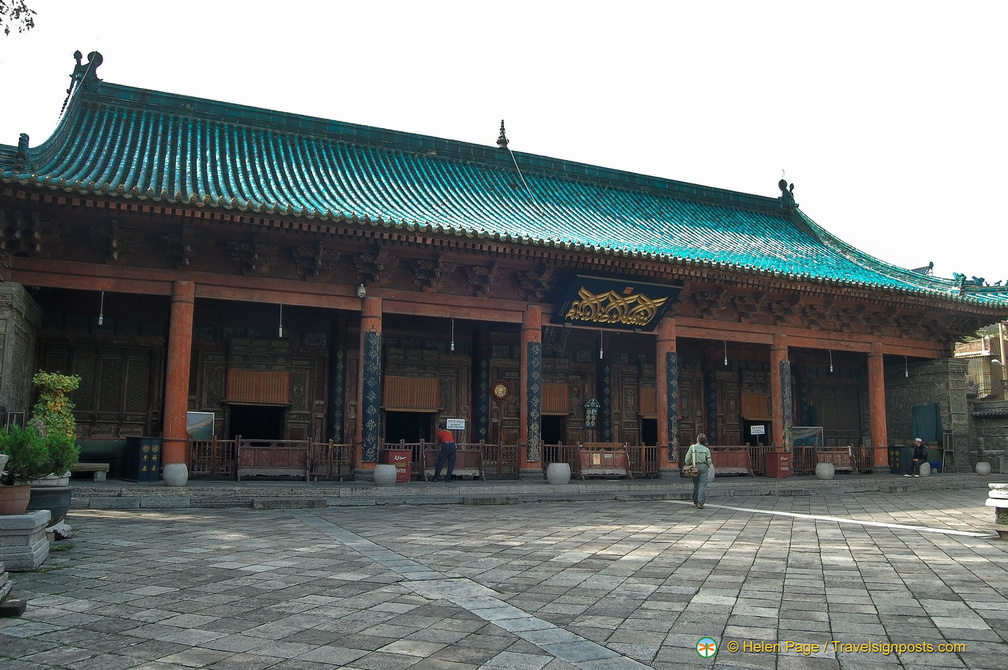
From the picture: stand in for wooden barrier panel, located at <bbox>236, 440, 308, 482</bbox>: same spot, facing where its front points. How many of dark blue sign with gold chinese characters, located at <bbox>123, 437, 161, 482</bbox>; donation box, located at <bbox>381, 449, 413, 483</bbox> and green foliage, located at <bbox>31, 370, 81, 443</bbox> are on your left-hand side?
1

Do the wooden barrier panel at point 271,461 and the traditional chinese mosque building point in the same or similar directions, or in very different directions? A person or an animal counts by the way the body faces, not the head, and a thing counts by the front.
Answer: same or similar directions

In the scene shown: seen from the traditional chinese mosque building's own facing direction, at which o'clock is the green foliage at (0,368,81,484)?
The green foliage is roughly at 2 o'clock from the traditional chinese mosque building.

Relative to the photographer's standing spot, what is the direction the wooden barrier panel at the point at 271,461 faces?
facing the viewer

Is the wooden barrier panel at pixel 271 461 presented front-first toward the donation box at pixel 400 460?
no

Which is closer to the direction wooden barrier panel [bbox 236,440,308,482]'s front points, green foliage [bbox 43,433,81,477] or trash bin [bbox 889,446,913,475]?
the green foliage

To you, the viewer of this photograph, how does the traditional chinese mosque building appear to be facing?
facing the viewer and to the right of the viewer

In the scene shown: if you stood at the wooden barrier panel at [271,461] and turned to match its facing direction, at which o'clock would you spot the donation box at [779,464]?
The donation box is roughly at 9 o'clock from the wooden barrier panel.

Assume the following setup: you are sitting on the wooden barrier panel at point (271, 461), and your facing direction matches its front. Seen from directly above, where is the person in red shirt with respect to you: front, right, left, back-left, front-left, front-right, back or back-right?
left
